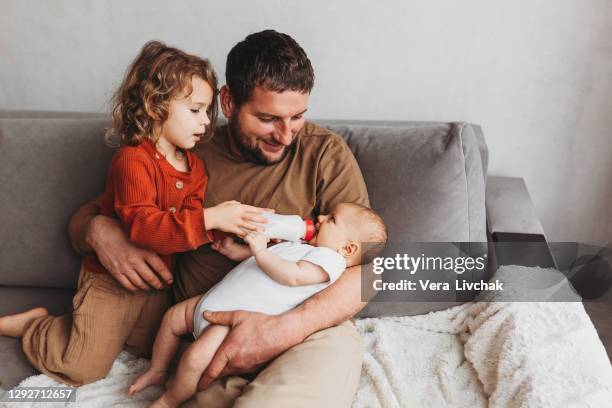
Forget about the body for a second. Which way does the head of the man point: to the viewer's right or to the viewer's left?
to the viewer's right

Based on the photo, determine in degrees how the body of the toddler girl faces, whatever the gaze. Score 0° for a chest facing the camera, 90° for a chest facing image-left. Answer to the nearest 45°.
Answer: approximately 315°

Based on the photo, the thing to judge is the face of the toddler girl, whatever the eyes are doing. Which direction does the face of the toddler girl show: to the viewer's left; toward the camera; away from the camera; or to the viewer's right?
to the viewer's right

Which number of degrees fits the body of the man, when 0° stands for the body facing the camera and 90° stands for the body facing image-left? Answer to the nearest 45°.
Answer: approximately 0°
